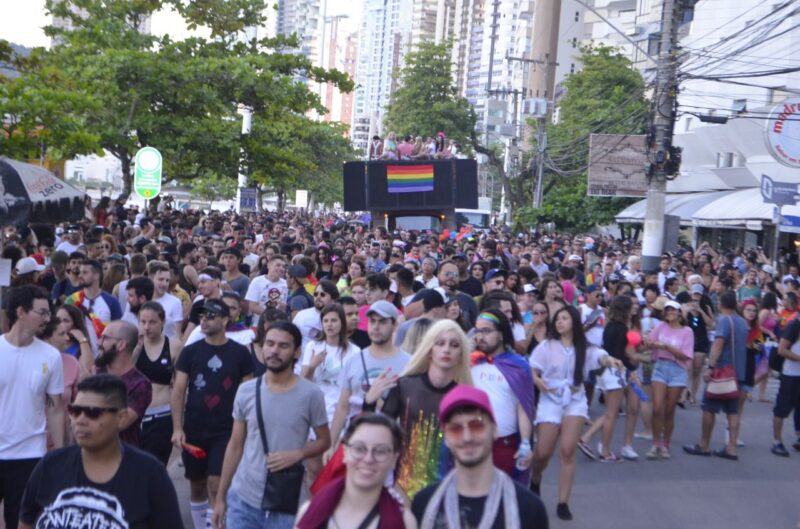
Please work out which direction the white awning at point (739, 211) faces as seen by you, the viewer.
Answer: facing the viewer and to the left of the viewer

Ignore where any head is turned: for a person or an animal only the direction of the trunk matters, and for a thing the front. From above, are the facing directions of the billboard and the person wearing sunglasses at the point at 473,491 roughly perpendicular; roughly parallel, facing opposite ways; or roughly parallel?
roughly parallel

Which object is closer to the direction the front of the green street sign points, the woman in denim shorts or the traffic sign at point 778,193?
the woman in denim shorts

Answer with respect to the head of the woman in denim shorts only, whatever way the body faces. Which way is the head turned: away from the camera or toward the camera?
toward the camera

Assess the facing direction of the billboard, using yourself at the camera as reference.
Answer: facing the viewer

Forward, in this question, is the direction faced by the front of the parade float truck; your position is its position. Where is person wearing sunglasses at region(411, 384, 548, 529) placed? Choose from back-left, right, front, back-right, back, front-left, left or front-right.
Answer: front

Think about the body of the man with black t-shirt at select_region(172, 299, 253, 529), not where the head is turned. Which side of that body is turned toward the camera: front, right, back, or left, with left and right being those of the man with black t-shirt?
front

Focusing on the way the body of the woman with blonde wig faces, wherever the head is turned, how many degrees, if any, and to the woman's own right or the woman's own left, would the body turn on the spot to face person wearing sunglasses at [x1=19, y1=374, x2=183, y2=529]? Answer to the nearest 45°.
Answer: approximately 45° to the woman's own right

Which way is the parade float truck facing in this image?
toward the camera

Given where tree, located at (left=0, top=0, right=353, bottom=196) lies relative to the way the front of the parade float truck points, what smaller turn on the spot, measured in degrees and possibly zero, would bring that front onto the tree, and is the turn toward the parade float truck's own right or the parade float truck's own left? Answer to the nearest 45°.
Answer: approximately 45° to the parade float truck's own right

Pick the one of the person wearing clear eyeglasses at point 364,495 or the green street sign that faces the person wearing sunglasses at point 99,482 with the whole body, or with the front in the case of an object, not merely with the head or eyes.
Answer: the green street sign

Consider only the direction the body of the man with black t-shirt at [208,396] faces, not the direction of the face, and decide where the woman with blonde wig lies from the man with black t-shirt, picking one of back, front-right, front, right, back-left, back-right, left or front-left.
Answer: front-left

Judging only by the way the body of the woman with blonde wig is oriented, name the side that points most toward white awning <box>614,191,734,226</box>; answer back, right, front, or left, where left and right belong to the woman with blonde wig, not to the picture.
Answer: back

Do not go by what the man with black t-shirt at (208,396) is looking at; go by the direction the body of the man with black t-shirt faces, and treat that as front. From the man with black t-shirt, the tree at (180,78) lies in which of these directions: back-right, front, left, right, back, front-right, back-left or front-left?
back

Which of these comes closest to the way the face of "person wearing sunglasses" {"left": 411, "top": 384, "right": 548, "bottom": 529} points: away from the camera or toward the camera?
toward the camera
